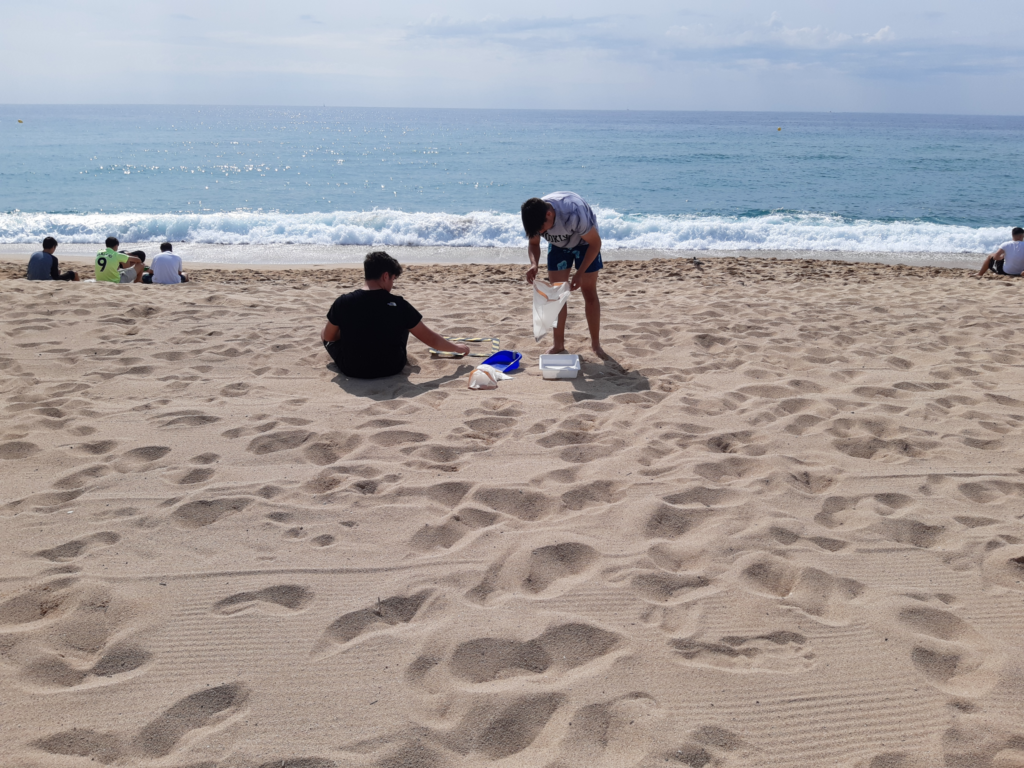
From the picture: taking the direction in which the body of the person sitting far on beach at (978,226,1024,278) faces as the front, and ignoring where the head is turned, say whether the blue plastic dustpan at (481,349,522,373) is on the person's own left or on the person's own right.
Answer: on the person's own left

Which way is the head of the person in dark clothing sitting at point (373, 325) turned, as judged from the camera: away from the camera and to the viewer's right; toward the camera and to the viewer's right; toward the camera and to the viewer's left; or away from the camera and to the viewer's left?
away from the camera and to the viewer's right

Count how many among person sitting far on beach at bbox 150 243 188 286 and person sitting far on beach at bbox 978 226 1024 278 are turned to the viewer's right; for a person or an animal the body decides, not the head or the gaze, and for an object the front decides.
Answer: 0

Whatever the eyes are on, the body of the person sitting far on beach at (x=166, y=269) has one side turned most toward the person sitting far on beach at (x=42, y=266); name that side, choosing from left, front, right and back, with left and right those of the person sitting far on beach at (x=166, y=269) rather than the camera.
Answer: left

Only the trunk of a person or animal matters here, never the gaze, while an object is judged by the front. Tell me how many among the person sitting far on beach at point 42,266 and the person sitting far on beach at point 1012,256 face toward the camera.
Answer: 0

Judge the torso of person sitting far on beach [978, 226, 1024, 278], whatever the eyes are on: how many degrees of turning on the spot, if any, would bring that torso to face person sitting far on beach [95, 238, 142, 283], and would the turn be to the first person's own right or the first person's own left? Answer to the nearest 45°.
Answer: approximately 90° to the first person's own left

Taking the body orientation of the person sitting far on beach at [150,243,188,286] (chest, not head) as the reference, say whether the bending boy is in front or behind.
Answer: behind

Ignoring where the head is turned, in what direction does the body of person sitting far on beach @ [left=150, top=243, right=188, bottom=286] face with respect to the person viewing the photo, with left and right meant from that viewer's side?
facing away from the viewer

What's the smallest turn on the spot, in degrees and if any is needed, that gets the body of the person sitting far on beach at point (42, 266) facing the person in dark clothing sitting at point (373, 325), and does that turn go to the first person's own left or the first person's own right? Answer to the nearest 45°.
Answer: approximately 135° to the first person's own right

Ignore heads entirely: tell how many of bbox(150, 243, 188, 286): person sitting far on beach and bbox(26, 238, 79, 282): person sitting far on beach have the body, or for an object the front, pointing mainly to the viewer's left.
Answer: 0
